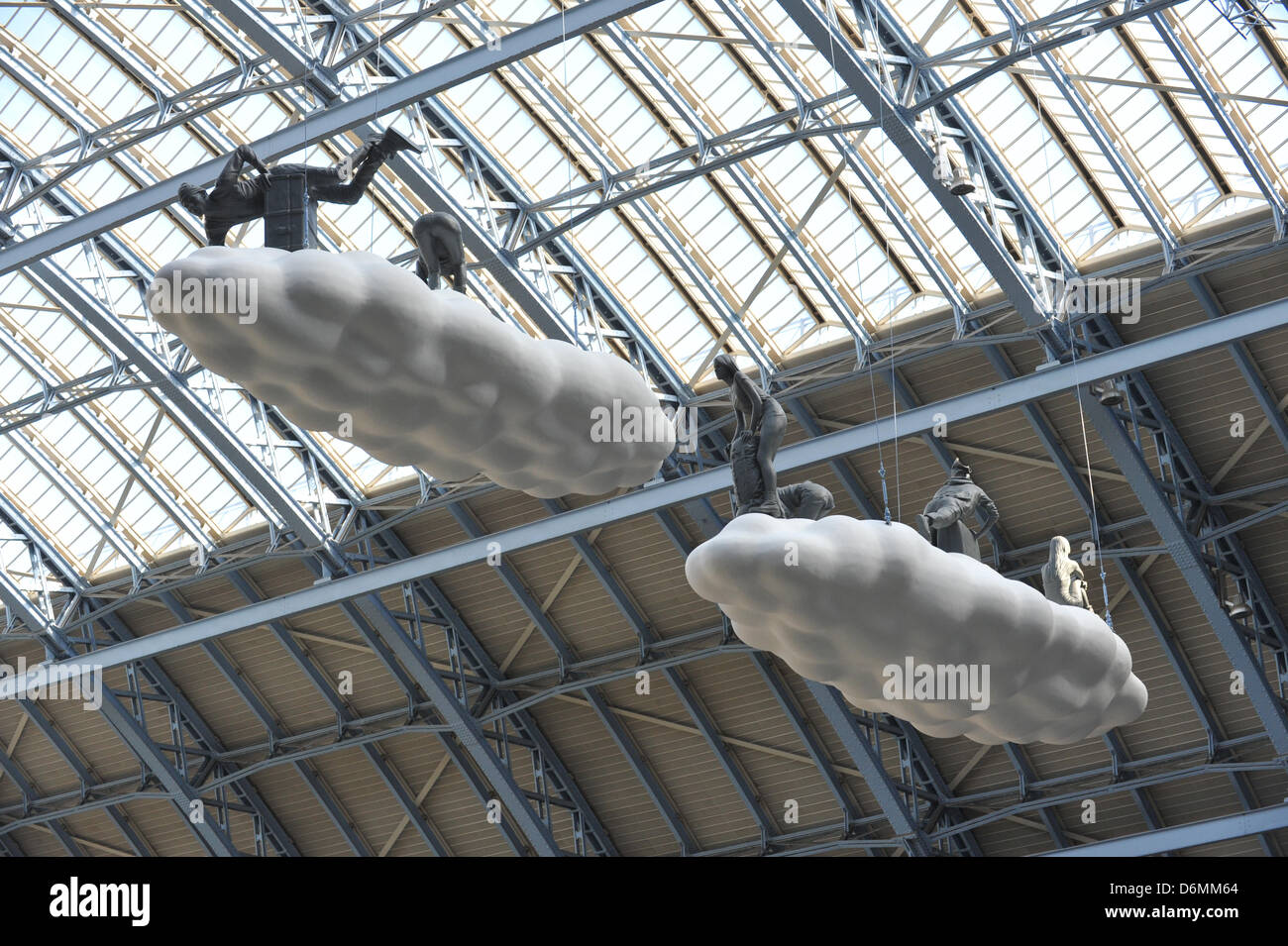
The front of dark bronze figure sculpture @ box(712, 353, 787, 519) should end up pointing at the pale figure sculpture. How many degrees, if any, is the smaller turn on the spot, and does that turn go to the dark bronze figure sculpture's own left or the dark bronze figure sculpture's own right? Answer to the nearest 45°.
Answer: approximately 135° to the dark bronze figure sculpture's own right

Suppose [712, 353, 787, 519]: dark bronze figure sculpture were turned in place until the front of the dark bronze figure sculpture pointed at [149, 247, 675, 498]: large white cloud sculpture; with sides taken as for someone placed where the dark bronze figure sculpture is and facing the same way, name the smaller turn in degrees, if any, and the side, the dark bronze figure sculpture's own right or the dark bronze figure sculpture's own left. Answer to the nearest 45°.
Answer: approximately 45° to the dark bronze figure sculpture's own left

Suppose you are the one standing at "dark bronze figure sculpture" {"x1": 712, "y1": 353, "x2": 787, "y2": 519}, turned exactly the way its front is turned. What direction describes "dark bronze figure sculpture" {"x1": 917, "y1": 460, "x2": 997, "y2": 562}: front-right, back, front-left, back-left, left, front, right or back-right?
back-right

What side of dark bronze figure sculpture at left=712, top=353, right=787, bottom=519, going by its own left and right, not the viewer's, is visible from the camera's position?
left
